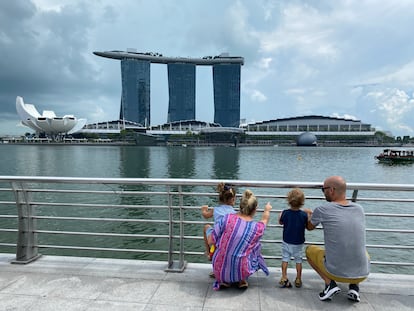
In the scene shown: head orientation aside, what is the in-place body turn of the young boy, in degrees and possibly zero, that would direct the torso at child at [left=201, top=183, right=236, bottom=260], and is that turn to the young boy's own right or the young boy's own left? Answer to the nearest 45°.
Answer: approximately 90° to the young boy's own left

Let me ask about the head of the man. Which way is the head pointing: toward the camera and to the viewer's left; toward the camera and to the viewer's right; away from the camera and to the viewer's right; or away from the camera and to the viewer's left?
away from the camera and to the viewer's left

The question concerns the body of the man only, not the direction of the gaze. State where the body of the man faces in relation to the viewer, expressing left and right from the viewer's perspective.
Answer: facing away from the viewer and to the left of the viewer

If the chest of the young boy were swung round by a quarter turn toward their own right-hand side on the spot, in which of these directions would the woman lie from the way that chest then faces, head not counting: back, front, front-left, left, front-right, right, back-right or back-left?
back-right

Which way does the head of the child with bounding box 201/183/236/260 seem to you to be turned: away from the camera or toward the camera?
away from the camera

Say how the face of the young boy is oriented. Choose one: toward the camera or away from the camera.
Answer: away from the camera

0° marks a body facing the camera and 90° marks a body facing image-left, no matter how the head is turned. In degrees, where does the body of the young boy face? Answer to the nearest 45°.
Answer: approximately 180°

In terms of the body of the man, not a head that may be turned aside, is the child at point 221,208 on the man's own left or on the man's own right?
on the man's own left
